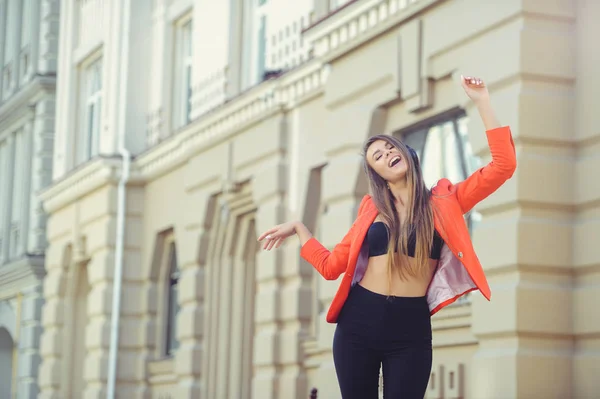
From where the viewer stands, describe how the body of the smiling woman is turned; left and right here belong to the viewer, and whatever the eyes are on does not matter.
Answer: facing the viewer
